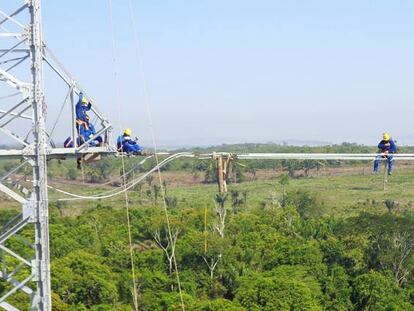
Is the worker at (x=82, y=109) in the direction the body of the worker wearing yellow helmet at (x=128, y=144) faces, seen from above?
no

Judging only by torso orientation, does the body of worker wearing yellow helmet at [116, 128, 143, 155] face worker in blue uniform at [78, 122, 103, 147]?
no
